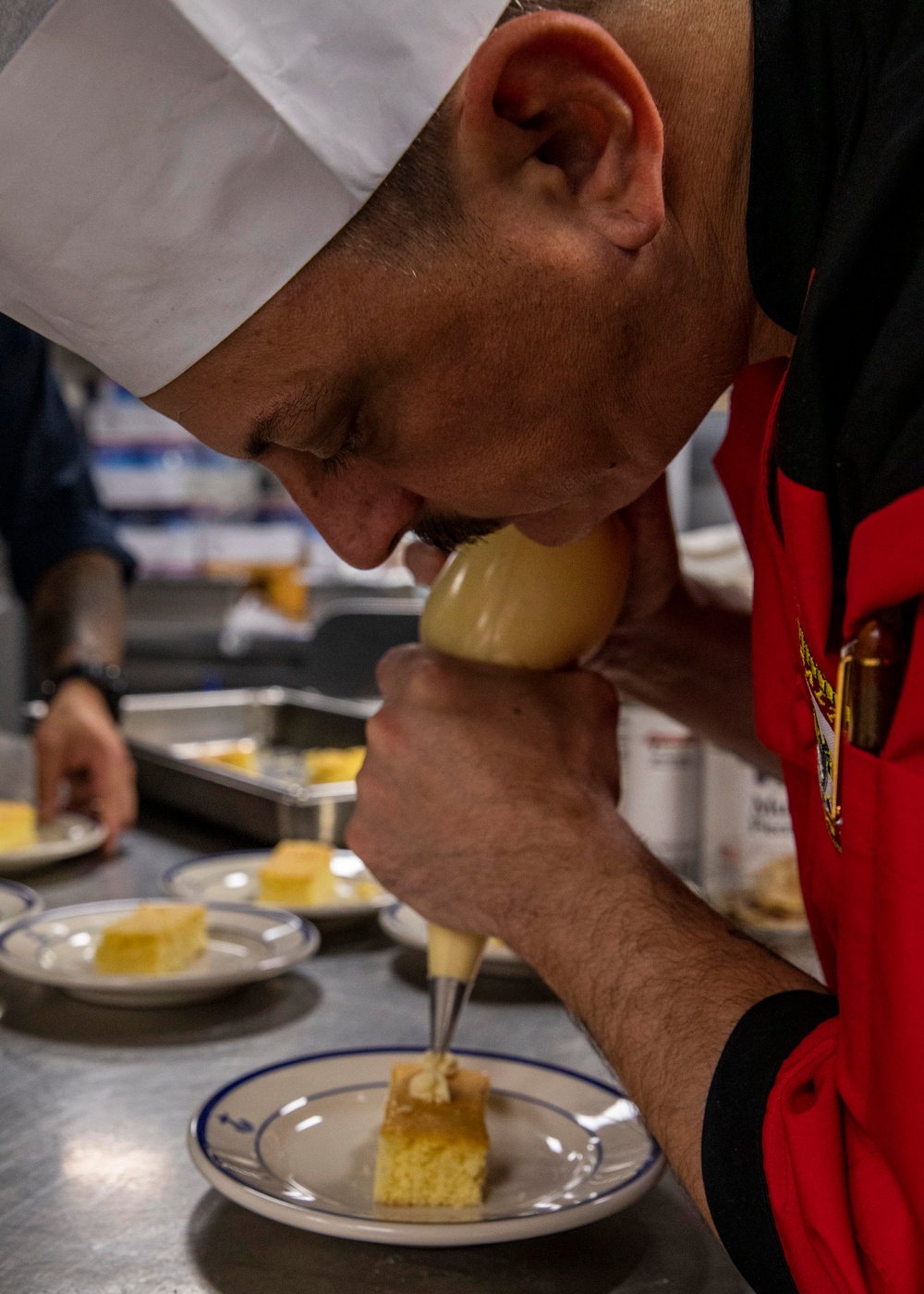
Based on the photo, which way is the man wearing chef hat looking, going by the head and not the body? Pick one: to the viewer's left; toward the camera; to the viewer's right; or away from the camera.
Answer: to the viewer's left

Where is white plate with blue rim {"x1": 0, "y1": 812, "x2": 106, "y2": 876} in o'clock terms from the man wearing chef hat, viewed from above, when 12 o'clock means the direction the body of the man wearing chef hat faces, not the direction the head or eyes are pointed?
The white plate with blue rim is roughly at 2 o'clock from the man wearing chef hat.

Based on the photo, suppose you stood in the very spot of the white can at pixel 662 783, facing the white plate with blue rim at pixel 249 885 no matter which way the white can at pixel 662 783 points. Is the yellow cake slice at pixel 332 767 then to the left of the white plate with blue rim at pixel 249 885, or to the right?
right

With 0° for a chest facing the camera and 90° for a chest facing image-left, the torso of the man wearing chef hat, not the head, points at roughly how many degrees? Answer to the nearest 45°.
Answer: approximately 90°

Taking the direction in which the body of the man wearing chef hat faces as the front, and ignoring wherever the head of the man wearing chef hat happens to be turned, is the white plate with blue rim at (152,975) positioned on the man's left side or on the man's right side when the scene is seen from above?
on the man's right side

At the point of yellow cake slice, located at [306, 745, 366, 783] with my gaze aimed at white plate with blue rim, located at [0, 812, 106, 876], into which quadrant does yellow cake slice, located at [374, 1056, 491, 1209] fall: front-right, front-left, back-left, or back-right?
front-left
